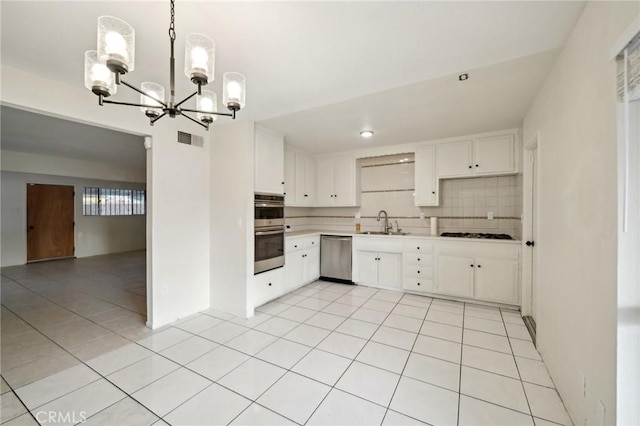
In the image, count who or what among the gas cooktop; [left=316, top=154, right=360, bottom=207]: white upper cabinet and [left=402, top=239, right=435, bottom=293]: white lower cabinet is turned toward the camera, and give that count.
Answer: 3

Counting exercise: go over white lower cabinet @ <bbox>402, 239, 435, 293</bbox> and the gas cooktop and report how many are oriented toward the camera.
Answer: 2

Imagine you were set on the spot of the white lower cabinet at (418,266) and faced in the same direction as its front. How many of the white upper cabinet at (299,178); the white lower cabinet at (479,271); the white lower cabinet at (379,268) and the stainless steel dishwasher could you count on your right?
3

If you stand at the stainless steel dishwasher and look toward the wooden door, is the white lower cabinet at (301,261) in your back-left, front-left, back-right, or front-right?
front-left

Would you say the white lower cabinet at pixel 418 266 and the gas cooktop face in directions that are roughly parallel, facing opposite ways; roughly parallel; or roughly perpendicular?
roughly parallel

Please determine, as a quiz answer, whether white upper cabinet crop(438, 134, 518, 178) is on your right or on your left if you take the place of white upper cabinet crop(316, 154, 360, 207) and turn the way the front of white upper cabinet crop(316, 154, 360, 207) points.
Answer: on your left

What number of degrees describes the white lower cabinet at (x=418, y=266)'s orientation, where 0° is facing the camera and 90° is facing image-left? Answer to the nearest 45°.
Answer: approximately 0°

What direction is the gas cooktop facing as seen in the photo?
toward the camera

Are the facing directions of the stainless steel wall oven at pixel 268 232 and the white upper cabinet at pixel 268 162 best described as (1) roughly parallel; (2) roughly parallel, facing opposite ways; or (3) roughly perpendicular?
roughly parallel

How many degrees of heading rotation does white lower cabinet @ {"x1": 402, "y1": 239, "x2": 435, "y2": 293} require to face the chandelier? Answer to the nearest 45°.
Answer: approximately 45° to its right

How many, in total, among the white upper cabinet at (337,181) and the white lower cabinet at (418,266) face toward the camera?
2

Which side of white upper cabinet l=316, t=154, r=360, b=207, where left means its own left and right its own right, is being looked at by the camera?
front
